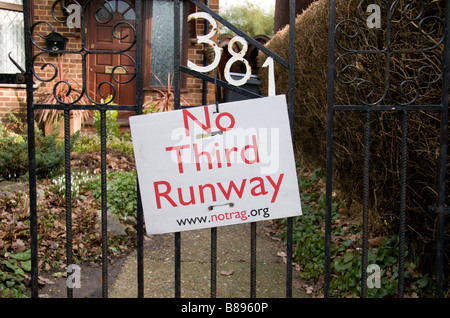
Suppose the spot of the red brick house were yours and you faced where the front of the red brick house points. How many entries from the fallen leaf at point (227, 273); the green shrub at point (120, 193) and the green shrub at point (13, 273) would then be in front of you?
3

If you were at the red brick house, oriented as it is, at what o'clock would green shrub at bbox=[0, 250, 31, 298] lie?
The green shrub is roughly at 12 o'clock from the red brick house.

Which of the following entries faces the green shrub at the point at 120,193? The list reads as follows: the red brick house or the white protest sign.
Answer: the red brick house

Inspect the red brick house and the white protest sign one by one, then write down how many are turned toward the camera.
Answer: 2

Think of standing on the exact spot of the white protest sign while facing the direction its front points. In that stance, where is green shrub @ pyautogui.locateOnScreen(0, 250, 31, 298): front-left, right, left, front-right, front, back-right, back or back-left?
back-right

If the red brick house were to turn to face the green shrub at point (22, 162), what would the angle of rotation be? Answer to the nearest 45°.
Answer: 0° — it already faces it

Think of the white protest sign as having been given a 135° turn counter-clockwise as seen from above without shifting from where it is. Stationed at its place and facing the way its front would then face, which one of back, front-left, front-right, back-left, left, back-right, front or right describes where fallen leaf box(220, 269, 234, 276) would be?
front-left

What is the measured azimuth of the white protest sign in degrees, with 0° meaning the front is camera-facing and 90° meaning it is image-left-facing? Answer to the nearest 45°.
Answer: approximately 0°

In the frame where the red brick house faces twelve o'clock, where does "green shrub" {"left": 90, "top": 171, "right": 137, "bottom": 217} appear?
The green shrub is roughly at 12 o'clock from the red brick house.

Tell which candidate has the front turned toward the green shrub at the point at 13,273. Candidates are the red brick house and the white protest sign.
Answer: the red brick house

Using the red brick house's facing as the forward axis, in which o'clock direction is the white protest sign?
The white protest sign is roughly at 12 o'clock from the red brick house.
